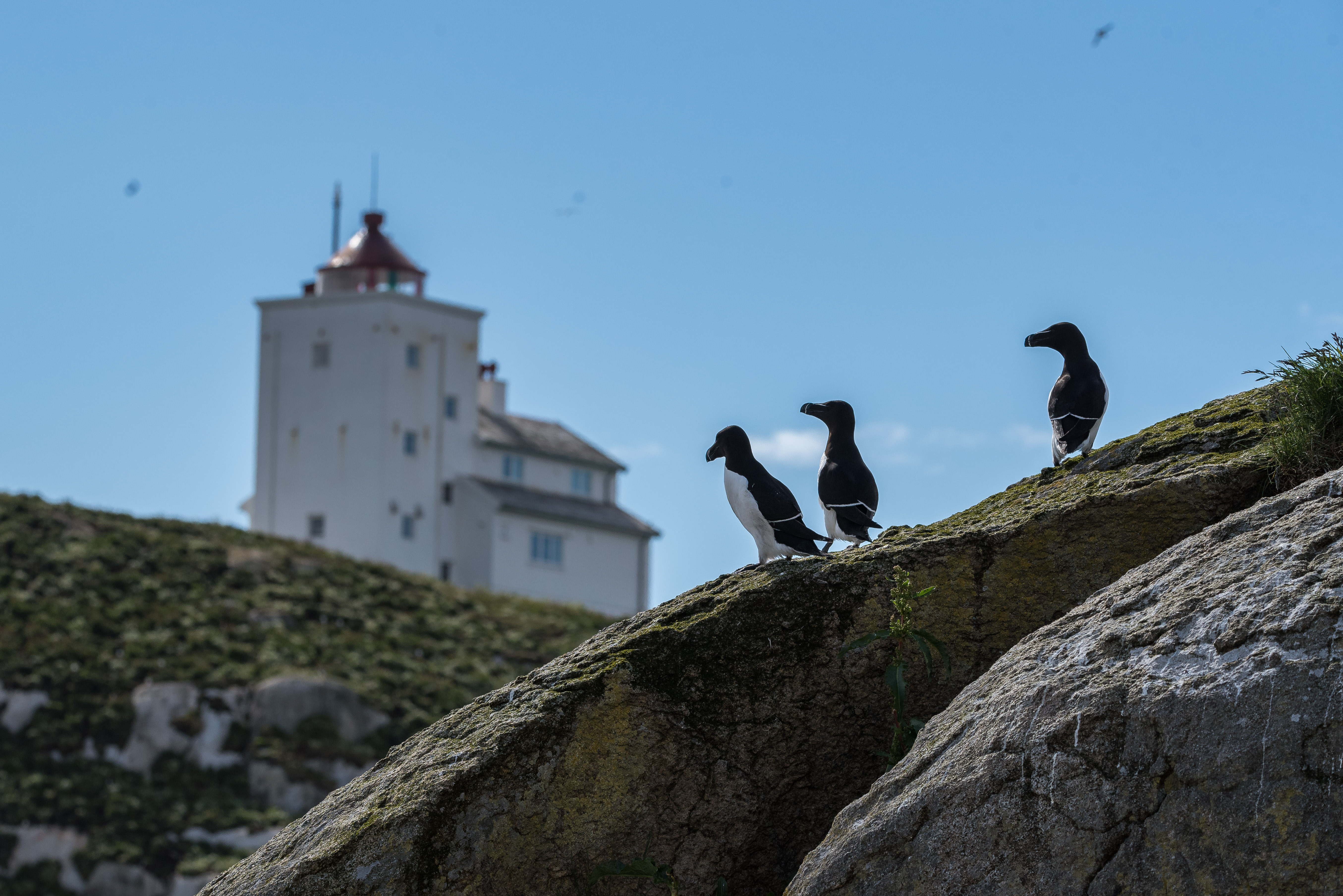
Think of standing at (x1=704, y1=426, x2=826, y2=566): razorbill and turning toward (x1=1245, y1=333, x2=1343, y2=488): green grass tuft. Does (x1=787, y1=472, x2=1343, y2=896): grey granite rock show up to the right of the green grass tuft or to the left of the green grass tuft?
right

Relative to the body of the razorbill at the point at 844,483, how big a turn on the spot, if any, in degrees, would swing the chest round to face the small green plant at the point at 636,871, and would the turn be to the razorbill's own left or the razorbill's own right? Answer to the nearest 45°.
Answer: approximately 90° to the razorbill's own left

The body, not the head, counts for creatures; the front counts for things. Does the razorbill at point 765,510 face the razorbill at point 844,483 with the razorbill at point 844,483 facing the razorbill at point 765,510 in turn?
no

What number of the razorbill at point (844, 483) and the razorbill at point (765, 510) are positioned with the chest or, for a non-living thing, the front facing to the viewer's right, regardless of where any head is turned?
0

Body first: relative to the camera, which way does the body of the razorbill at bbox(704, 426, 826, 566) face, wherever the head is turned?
to the viewer's left

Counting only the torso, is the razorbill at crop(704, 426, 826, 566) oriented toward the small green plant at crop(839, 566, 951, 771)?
no

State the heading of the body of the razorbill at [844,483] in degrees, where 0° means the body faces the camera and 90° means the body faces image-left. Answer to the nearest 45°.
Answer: approximately 135°

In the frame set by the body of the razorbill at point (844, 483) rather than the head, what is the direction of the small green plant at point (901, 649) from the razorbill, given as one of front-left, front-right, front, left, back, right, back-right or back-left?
back-left

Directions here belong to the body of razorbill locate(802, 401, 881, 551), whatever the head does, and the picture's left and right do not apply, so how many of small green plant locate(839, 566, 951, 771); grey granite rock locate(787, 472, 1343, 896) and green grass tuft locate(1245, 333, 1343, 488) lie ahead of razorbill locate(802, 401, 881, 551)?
0

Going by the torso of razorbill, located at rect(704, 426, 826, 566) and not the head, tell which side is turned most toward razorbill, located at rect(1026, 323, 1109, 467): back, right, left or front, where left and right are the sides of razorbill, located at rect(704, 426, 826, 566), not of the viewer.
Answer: back

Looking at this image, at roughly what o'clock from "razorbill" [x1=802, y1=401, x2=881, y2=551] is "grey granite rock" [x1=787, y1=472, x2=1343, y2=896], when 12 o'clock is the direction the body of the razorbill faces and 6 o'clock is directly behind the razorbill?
The grey granite rock is roughly at 7 o'clock from the razorbill.
